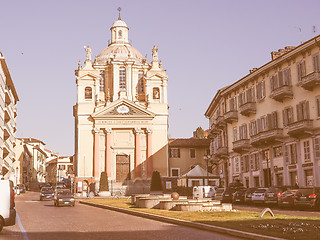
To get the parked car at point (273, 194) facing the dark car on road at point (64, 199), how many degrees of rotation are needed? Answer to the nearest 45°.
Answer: approximately 135° to its left

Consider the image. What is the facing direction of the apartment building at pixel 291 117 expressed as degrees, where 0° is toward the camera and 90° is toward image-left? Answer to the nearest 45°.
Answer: approximately 45°

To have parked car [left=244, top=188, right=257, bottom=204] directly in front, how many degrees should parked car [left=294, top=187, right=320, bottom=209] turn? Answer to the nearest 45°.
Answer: approximately 90° to its left

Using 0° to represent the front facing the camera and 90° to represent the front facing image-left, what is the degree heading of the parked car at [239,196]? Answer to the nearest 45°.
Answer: approximately 225°

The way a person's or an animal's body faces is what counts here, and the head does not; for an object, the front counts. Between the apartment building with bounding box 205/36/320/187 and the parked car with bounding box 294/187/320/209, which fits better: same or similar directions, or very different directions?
very different directions

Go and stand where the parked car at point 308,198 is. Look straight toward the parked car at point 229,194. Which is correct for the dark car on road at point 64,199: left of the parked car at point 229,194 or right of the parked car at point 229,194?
left

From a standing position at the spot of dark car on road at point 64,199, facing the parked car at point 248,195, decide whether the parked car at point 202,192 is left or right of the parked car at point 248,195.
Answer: left

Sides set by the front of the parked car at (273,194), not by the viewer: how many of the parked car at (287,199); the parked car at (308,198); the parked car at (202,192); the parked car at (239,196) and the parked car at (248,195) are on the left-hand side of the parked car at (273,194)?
3
